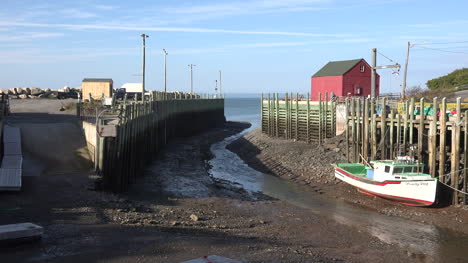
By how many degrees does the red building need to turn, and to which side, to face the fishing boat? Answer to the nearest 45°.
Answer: approximately 45° to its right

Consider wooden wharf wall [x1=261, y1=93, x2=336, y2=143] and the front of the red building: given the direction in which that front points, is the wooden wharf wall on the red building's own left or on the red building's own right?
on the red building's own right

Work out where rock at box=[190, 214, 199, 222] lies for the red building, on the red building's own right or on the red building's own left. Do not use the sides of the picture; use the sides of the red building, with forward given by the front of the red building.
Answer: on the red building's own right

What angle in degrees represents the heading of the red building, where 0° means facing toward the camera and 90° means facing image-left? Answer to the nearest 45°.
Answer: approximately 315°
